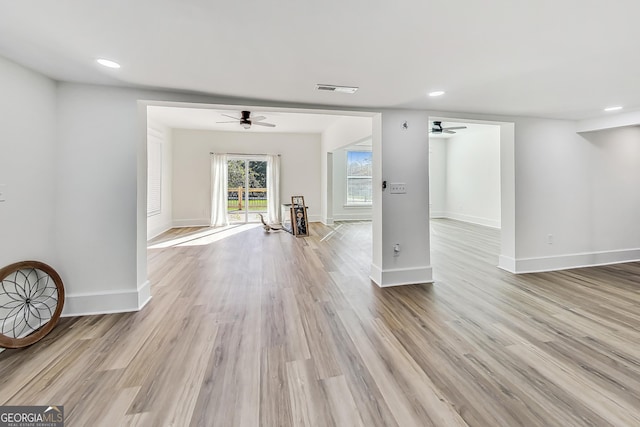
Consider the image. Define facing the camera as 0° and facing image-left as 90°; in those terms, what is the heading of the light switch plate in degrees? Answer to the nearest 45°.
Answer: approximately 0°

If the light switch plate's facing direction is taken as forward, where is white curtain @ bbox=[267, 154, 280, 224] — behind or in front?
behind

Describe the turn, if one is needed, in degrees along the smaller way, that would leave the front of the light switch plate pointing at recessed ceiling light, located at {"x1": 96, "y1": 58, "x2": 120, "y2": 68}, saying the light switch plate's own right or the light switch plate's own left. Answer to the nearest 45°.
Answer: approximately 45° to the light switch plate's own right

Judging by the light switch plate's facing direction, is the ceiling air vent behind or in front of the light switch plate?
in front
